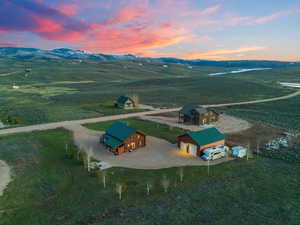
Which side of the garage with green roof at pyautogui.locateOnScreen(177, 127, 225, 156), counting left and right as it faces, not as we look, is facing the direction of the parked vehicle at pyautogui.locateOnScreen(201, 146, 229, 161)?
left

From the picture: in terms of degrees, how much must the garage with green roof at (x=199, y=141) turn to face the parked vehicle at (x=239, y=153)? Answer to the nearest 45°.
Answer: approximately 135° to its left

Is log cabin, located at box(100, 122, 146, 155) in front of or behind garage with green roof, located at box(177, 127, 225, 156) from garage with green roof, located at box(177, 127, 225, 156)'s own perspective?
in front

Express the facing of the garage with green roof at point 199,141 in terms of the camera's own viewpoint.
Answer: facing the viewer and to the left of the viewer

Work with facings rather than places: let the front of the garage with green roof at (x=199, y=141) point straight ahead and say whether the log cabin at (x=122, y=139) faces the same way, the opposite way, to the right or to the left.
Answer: to the left

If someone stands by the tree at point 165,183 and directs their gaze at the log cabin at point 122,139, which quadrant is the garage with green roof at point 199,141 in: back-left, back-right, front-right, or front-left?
front-right

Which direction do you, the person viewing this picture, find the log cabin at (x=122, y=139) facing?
facing the viewer and to the right of the viewer

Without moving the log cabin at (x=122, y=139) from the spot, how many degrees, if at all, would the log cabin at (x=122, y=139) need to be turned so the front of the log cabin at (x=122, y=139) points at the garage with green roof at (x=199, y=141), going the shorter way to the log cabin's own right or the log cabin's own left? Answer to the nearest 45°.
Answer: approximately 45° to the log cabin's own left

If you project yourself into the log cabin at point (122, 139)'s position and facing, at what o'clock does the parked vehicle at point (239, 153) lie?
The parked vehicle is roughly at 11 o'clock from the log cabin.

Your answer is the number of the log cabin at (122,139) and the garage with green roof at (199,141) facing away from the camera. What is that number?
0

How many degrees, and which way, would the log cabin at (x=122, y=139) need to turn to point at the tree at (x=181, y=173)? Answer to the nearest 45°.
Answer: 0° — it already faces it

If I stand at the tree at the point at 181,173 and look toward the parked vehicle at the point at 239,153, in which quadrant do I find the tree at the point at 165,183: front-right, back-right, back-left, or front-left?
back-right

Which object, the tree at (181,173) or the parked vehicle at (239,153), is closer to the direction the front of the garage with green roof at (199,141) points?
the tree
